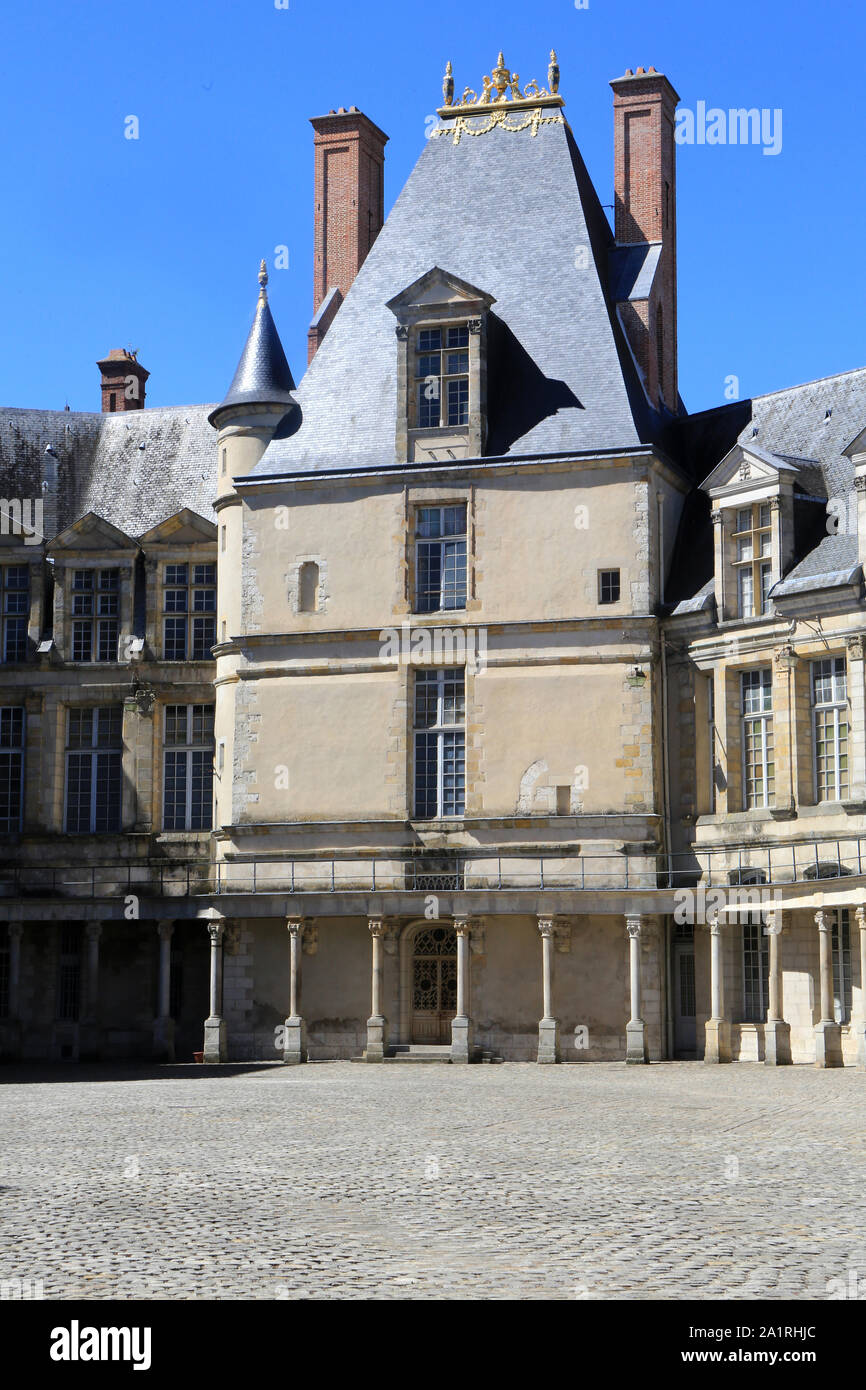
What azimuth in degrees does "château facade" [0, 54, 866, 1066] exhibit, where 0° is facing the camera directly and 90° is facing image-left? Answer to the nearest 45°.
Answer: approximately 0°
